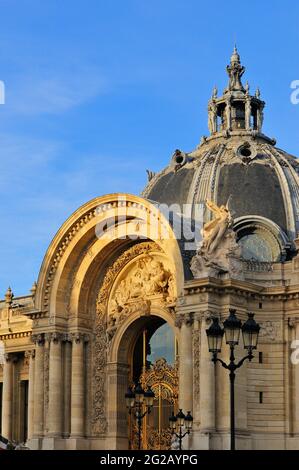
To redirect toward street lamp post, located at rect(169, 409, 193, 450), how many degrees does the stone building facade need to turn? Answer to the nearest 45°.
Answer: approximately 45° to its left

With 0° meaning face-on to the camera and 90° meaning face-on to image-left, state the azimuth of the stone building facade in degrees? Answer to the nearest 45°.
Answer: approximately 45°
